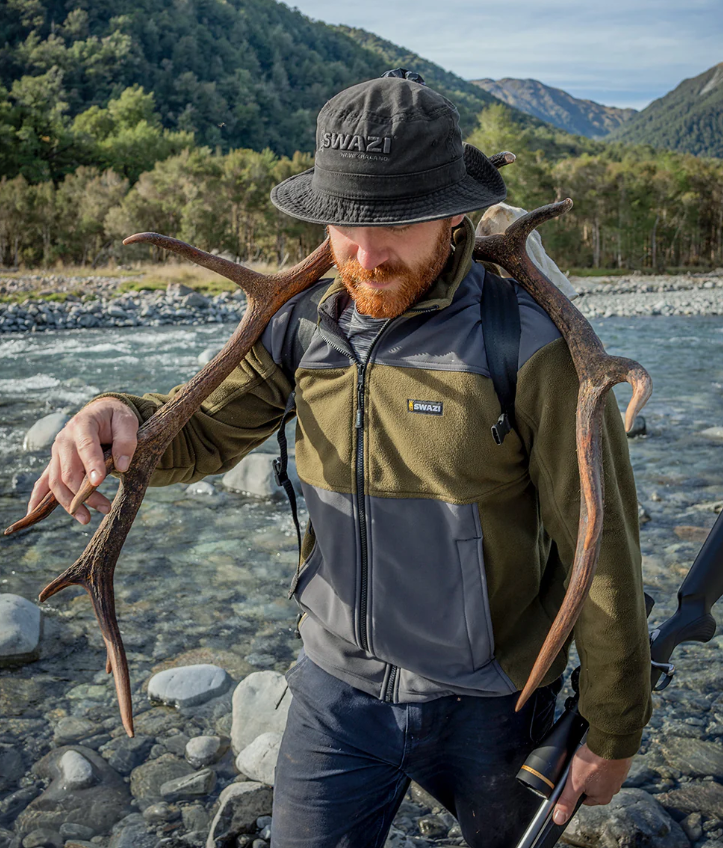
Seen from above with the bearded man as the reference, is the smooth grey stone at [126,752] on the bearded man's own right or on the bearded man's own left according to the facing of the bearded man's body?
on the bearded man's own right

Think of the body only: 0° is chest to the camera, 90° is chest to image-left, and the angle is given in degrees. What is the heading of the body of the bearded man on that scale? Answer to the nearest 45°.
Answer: approximately 45°

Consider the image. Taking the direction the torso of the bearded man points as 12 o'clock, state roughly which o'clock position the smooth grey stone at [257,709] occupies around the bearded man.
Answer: The smooth grey stone is roughly at 4 o'clock from the bearded man.

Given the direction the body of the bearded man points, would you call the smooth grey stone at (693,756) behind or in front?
behind

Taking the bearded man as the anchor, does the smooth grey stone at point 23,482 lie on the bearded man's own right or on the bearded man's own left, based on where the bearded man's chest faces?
on the bearded man's own right

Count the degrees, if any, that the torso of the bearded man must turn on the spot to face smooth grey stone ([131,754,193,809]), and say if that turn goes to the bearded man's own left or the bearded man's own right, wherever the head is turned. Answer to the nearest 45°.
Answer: approximately 90° to the bearded man's own right

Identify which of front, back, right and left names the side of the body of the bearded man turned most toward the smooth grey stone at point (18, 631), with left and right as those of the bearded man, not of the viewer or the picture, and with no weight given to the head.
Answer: right
